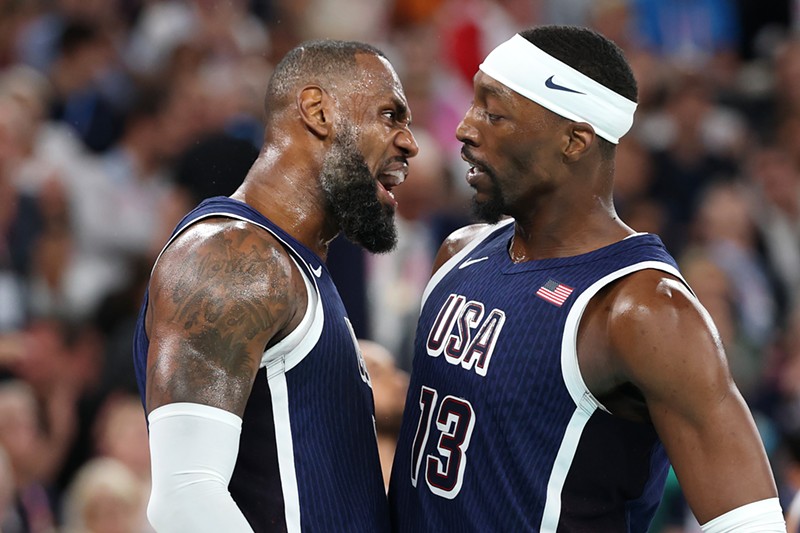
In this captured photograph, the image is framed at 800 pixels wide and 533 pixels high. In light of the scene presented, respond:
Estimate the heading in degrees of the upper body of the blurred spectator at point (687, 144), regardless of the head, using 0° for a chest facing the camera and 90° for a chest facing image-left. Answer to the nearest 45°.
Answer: approximately 0°

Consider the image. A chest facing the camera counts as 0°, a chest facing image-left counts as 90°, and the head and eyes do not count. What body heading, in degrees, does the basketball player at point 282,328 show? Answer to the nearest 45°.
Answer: approximately 270°

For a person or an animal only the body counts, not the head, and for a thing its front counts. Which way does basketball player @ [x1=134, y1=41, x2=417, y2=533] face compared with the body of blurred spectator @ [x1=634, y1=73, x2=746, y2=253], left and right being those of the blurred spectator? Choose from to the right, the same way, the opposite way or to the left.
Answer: to the left

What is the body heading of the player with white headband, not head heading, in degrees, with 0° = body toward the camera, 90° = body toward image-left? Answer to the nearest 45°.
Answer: approximately 45°

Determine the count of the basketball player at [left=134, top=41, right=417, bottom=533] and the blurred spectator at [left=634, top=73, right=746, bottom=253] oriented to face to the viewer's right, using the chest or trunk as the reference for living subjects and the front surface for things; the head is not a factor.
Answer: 1

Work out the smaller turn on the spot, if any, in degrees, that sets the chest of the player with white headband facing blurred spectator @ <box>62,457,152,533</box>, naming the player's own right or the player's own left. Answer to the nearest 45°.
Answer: approximately 90° to the player's own right

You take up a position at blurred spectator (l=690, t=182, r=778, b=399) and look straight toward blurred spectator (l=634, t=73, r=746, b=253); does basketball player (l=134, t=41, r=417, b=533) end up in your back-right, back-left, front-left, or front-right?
back-left

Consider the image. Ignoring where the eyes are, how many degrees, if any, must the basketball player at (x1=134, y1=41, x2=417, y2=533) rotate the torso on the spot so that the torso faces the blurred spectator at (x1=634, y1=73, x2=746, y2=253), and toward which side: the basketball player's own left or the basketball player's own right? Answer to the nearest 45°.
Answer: approximately 45° to the basketball player's own left

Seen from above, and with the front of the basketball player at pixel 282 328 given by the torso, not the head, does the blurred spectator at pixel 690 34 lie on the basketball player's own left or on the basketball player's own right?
on the basketball player's own left

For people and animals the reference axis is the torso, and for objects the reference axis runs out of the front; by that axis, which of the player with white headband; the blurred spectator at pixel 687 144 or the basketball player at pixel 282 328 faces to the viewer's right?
the basketball player

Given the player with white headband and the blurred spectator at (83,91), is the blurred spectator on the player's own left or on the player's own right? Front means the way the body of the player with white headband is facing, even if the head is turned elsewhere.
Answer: on the player's own right

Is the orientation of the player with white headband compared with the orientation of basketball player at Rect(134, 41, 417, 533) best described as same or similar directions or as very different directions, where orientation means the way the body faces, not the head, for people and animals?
very different directions

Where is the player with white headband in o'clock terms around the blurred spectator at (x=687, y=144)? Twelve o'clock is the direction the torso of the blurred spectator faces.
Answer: The player with white headband is roughly at 12 o'clock from the blurred spectator.
